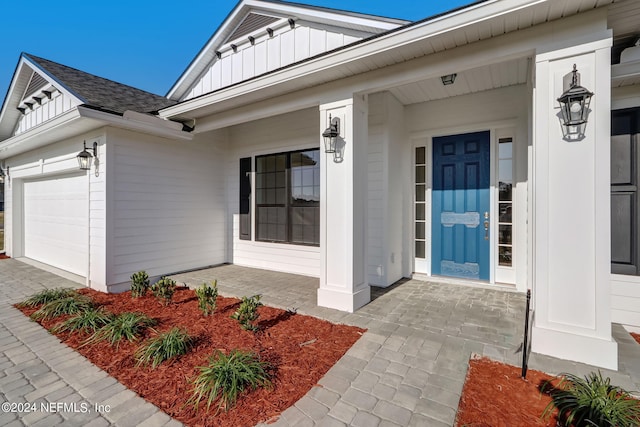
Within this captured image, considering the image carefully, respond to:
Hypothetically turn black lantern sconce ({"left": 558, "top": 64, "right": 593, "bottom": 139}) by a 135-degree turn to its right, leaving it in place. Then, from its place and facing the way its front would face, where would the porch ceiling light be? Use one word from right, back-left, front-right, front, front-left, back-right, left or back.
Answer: front

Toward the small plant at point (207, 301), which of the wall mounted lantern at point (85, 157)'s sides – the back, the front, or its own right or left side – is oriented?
left

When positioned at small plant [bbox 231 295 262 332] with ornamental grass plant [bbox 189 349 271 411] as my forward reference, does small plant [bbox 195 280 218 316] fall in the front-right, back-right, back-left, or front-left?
back-right

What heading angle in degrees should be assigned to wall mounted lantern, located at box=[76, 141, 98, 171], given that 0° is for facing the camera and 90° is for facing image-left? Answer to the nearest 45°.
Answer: approximately 45°

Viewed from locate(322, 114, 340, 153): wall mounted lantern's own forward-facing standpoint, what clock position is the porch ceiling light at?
The porch ceiling light is roughly at 7 o'clock from the wall mounted lantern.

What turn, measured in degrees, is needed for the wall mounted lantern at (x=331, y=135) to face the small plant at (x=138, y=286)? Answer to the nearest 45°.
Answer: approximately 45° to its right

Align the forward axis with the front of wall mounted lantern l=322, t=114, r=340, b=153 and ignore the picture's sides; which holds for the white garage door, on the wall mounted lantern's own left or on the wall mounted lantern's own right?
on the wall mounted lantern's own right

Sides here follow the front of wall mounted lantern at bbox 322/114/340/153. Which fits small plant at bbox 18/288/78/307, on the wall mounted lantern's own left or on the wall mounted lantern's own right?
on the wall mounted lantern's own right
